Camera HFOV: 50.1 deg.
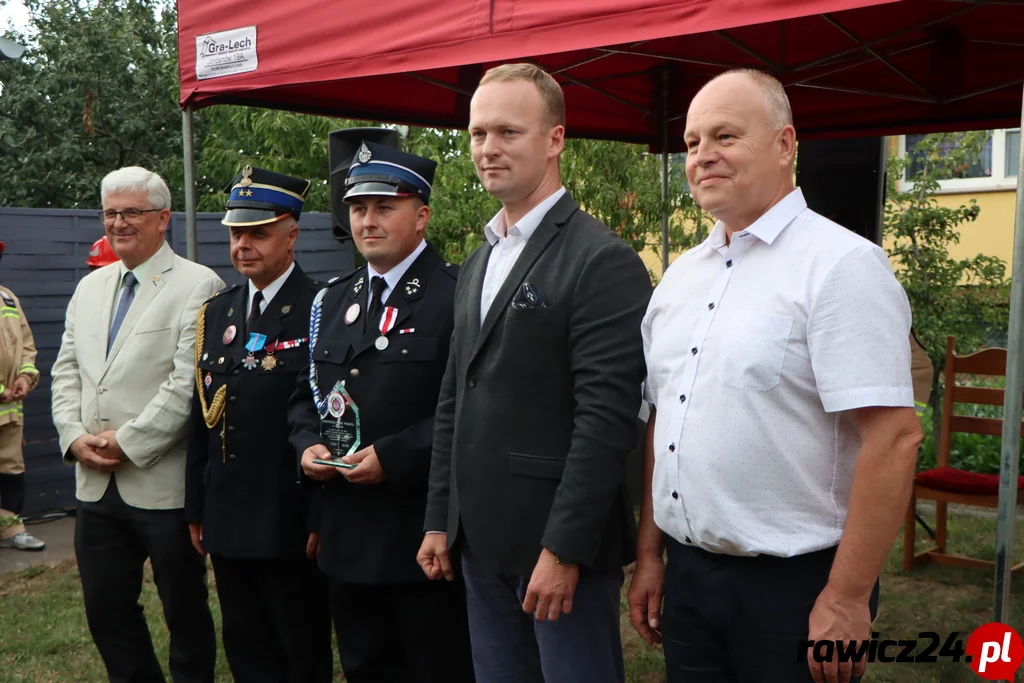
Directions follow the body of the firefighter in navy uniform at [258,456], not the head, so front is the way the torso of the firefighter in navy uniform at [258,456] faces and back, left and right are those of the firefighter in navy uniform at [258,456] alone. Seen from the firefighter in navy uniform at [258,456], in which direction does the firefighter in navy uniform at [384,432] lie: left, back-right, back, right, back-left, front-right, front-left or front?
left

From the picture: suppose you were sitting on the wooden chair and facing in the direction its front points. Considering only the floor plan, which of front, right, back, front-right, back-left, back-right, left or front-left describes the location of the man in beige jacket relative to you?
front

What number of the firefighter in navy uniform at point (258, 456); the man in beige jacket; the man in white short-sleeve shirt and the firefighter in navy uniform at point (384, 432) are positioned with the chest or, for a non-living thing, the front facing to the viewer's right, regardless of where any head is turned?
0

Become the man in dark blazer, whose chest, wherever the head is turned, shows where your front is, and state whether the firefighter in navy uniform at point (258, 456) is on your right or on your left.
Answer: on your right

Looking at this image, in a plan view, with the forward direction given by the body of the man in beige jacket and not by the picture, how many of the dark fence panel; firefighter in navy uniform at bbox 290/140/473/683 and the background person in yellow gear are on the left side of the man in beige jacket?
1

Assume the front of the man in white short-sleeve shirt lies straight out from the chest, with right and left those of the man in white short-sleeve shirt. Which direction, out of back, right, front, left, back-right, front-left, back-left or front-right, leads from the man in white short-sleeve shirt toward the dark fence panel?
right

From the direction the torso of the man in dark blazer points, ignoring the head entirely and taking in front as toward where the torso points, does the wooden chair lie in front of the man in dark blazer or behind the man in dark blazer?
behind

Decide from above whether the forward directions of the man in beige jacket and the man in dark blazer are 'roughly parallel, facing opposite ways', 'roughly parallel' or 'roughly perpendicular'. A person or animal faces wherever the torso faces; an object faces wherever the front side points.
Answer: roughly parallel

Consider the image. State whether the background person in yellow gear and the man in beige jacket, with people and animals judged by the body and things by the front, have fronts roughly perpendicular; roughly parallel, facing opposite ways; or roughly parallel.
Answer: roughly perpendicular

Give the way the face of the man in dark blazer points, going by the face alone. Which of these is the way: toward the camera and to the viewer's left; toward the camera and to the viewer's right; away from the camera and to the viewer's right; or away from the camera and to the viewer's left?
toward the camera and to the viewer's left

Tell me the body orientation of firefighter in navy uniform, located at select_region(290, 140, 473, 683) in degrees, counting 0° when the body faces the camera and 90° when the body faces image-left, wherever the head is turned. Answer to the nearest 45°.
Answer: approximately 45°

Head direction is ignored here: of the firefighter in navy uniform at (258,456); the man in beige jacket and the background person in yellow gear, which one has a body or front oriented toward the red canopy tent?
the background person in yellow gear

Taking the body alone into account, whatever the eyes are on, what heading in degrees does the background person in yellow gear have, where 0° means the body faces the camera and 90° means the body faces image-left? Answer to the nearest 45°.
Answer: approximately 315°

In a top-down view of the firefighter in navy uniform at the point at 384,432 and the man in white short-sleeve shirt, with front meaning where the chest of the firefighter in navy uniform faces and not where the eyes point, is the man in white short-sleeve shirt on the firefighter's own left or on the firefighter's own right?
on the firefighter's own left

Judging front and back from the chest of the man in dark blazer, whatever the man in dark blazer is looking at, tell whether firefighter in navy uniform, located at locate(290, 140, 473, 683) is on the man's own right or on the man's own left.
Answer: on the man's own right

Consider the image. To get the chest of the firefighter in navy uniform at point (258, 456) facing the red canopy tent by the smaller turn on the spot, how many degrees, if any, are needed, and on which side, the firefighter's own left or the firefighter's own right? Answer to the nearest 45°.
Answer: approximately 180°

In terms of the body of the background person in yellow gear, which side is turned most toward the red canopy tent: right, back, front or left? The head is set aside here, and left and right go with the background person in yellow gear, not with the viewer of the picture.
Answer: front

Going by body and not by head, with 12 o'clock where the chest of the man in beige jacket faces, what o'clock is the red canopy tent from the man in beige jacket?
The red canopy tent is roughly at 7 o'clock from the man in beige jacket.

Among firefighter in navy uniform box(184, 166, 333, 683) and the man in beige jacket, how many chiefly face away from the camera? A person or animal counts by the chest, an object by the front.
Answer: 0

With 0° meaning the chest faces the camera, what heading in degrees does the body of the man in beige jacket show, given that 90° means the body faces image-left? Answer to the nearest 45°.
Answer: approximately 45°
